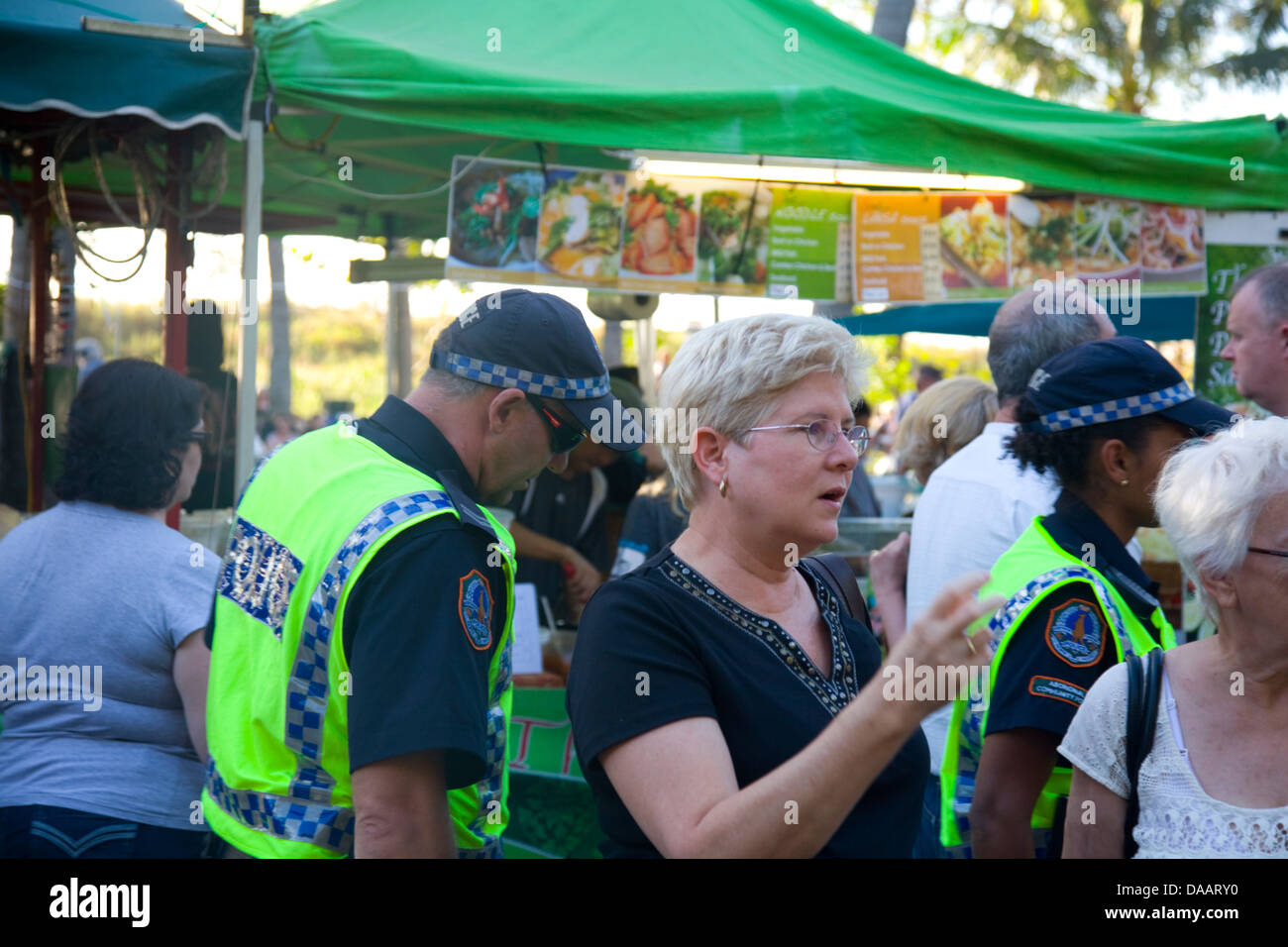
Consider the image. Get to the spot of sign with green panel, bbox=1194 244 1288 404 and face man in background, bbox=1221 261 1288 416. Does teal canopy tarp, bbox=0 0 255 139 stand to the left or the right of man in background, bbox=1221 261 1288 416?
right

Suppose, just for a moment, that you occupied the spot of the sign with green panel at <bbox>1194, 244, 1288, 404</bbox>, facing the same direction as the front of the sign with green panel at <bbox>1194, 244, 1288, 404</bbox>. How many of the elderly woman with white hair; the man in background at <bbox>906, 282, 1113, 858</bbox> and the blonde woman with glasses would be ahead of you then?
3

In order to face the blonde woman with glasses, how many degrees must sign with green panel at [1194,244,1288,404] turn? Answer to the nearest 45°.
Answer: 0° — it already faces them

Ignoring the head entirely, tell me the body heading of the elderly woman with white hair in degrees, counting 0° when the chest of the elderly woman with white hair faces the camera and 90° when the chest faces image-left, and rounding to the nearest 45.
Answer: approximately 315°

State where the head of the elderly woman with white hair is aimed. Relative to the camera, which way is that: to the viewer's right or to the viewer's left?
to the viewer's right

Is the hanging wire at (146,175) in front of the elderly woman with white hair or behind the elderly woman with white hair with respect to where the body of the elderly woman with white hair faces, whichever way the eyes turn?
behind

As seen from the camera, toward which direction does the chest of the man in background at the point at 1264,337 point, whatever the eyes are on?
to the viewer's left

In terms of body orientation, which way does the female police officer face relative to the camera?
to the viewer's right
